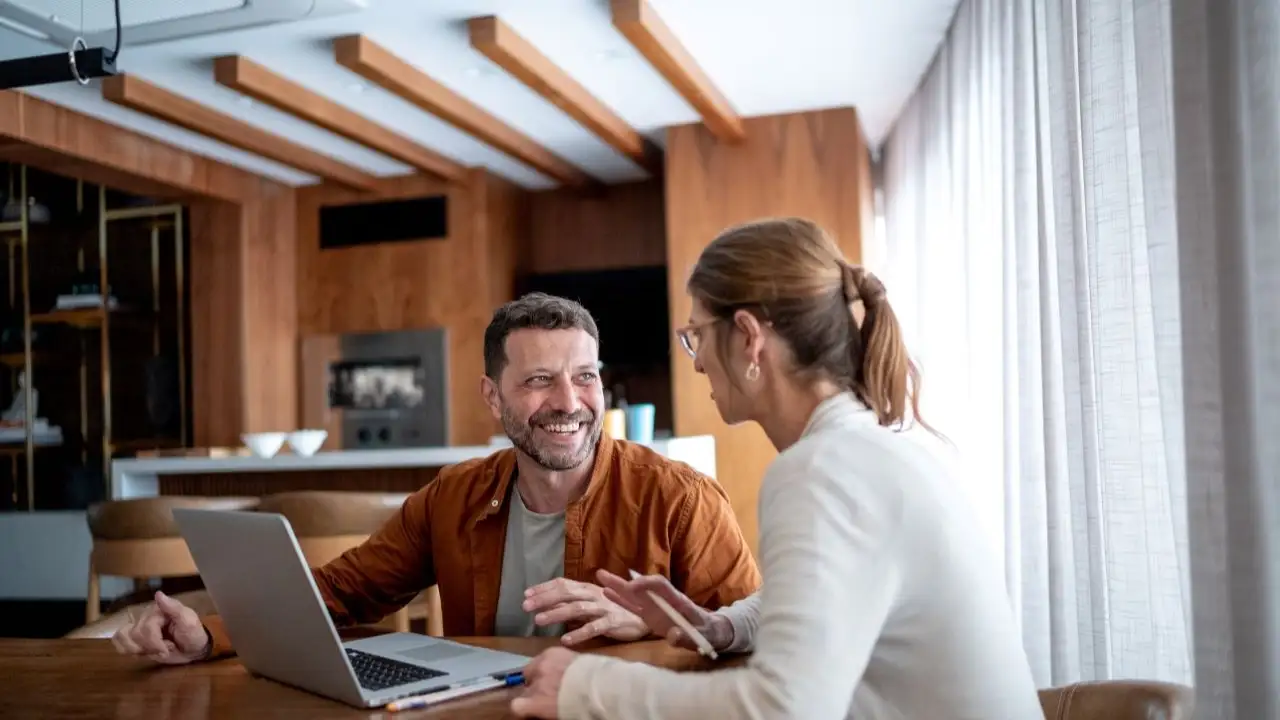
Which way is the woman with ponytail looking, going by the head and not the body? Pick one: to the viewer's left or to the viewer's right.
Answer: to the viewer's left

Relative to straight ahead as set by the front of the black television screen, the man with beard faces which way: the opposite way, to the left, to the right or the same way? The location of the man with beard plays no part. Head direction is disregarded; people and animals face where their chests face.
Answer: the same way

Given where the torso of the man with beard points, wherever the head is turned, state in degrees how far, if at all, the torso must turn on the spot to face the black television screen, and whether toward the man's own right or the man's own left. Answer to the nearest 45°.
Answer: approximately 180°

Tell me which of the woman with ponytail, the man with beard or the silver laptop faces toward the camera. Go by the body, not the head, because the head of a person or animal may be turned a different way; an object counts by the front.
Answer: the man with beard

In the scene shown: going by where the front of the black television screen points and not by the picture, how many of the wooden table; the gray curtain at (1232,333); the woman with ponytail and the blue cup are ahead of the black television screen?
4

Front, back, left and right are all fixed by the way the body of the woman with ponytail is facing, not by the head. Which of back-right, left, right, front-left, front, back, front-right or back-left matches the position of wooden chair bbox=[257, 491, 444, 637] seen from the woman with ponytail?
front

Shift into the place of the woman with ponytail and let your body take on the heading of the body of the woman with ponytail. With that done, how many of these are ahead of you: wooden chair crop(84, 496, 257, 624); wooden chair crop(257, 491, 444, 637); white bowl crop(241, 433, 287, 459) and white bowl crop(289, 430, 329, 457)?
4

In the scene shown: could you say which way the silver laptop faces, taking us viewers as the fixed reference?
facing away from the viewer and to the right of the viewer

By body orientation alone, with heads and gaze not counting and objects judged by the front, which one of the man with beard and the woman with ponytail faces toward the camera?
the man with beard

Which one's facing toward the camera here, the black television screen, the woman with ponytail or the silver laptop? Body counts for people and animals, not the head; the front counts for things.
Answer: the black television screen

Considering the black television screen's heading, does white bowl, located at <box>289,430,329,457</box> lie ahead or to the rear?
ahead

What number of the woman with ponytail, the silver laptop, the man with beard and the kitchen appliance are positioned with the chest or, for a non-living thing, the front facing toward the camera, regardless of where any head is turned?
2

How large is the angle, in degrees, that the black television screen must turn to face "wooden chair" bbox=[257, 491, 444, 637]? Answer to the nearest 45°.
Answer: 0° — it already faces it

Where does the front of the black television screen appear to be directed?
toward the camera

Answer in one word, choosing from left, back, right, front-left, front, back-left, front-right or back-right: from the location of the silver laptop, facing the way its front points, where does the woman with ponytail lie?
right

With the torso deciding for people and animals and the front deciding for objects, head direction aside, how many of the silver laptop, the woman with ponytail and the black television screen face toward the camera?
1

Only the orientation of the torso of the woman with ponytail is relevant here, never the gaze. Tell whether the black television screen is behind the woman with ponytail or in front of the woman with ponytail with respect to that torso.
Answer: in front

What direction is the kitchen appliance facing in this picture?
toward the camera

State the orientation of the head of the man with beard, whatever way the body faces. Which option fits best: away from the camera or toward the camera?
toward the camera

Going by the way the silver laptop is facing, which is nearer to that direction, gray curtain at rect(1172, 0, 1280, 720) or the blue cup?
the blue cup

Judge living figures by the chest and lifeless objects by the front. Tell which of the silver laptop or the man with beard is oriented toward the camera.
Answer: the man with beard

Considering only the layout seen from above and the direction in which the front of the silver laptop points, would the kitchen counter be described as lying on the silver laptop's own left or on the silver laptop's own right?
on the silver laptop's own left

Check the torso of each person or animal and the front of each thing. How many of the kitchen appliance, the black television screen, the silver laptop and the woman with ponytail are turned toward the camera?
2

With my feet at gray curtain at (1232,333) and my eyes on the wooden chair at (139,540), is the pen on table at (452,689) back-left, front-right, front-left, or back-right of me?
front-left
